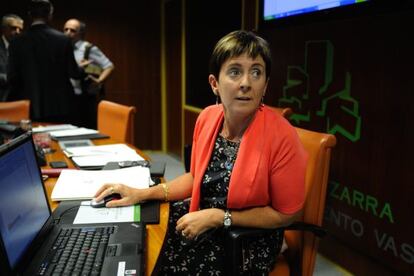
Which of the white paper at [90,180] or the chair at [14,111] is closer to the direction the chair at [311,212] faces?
the white paper

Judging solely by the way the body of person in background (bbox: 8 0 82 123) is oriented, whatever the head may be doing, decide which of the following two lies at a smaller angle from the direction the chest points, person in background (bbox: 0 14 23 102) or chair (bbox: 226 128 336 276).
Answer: the person in background

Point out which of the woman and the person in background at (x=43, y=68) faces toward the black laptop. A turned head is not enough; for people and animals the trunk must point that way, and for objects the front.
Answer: the woman

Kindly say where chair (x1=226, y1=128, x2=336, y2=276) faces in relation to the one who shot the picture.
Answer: facing the viewer and to the left of the viewer

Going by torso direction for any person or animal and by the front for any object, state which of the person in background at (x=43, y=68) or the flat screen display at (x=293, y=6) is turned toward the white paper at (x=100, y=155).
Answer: the flat screen display

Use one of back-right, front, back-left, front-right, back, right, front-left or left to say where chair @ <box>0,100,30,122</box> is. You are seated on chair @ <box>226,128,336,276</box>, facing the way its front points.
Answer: right

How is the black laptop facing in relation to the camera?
to the viewer's right

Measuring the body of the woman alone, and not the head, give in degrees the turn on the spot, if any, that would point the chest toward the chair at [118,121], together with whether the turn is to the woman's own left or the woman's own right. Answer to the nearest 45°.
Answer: approximately 90° to the woman's own right

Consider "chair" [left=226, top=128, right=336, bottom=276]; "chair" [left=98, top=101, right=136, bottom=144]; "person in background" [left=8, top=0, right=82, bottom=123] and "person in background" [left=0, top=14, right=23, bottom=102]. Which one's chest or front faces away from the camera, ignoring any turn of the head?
"person in background" [left=8, top=0, right=82, bottom=123]

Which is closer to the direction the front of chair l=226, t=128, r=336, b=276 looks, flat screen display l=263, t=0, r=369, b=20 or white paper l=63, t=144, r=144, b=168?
the white paper

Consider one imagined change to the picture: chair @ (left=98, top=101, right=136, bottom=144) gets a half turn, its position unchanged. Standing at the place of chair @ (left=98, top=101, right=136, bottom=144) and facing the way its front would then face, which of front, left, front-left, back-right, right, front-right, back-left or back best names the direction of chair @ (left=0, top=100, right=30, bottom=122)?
left

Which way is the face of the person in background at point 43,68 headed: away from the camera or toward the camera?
away from the camera

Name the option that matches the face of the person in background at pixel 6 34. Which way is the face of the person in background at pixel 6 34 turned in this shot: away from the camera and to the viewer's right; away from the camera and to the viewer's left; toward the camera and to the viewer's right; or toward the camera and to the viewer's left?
toward the camera and to the viewer's right

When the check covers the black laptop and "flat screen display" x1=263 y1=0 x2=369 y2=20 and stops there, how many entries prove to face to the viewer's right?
1

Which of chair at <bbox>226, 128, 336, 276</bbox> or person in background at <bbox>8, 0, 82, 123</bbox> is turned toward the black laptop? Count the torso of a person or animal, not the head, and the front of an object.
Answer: the chair

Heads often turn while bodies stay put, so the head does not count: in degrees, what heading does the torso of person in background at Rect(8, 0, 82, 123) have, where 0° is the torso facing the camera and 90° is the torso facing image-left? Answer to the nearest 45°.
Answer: approximately 180°
